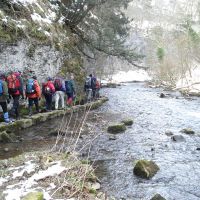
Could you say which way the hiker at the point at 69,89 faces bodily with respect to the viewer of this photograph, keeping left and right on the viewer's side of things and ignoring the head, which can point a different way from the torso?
facing away from the viewer and to the right of the viewer

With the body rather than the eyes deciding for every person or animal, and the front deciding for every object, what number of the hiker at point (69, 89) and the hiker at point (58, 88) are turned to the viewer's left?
0

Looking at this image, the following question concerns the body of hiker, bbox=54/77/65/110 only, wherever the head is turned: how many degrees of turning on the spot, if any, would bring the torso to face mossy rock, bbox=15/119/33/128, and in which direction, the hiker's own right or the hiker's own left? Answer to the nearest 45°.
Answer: approximately 180°

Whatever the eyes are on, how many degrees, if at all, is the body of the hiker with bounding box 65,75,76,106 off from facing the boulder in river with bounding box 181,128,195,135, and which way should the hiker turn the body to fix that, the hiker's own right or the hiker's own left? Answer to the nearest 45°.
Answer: approximately 90° to the hiker's own right

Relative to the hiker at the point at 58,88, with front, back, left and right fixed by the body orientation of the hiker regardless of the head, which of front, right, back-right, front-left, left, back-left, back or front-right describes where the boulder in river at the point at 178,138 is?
right

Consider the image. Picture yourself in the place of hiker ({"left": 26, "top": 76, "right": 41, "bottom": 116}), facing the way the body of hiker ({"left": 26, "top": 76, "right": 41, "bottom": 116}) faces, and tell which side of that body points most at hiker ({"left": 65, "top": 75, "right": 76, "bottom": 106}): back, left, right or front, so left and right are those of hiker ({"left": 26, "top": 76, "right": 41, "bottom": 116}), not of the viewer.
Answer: front

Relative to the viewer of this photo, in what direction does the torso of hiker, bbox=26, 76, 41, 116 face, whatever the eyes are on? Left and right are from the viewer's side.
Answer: facing away from the viewer and to the right of the viewer

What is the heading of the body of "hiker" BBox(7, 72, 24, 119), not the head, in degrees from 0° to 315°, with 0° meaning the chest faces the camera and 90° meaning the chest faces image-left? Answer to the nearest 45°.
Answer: approximately 225°
